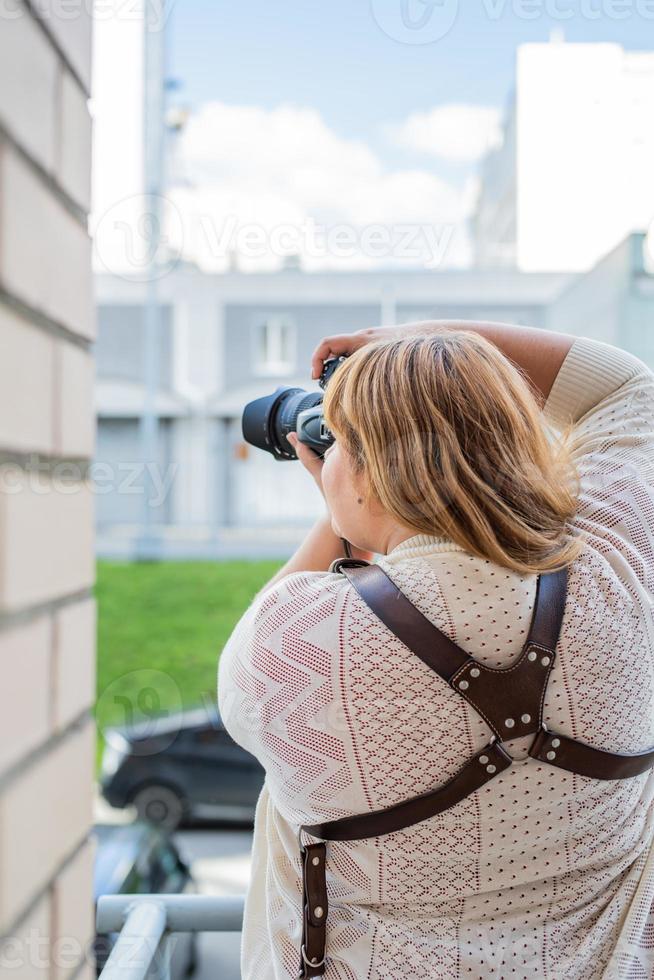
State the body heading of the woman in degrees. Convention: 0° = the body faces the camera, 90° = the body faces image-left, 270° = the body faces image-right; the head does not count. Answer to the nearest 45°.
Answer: approximately 135°

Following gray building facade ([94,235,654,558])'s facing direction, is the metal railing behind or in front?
in front

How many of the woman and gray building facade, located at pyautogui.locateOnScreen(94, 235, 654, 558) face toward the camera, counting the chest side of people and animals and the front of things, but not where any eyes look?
1

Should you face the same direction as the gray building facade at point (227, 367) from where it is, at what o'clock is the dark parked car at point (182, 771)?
The dark parked car is roughly at 12 o'clock from the gray building facade.

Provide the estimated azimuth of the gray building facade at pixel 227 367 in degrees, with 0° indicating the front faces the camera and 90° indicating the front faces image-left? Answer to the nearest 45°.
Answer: approximately 0°

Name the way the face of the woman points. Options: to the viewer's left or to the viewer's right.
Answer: to the viewer's left

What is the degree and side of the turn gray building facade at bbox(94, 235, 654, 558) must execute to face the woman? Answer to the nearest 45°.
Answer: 0° — it already faces them

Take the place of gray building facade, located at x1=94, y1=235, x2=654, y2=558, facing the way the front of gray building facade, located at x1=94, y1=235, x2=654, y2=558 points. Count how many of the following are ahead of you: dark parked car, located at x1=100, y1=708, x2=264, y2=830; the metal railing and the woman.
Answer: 3

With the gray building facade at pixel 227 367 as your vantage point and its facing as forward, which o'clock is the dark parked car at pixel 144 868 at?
The dark parked car is roughly at 12 o'clock from the gray building facade.
